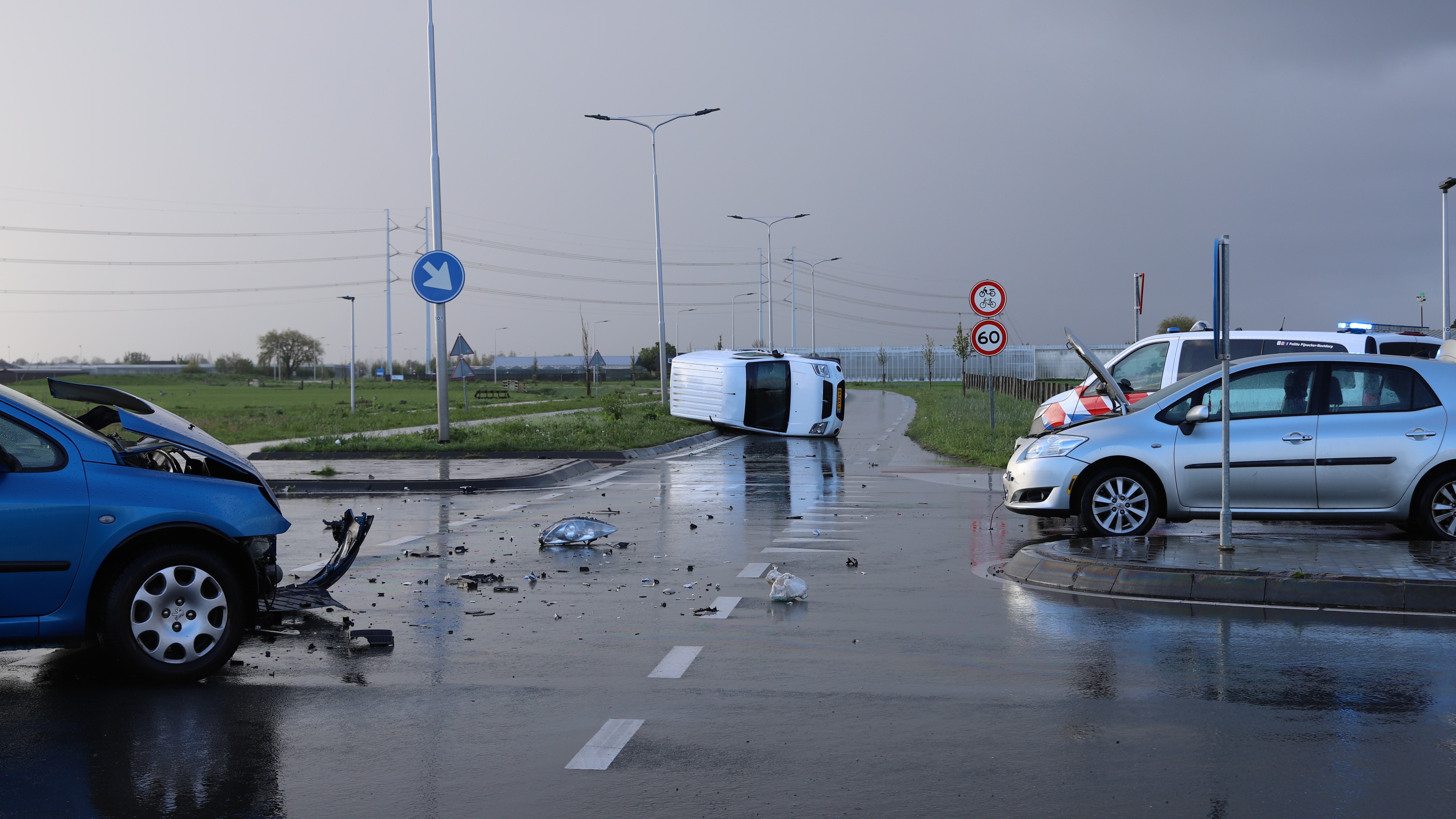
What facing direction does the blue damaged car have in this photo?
to the viewer's right

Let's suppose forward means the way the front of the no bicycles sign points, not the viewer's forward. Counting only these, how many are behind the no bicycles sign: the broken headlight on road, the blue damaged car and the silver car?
0

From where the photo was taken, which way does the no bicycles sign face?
toward the camera

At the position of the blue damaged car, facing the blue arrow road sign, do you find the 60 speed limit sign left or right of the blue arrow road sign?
right

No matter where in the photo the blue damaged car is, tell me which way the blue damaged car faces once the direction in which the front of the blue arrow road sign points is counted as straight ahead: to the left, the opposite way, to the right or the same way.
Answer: to the left

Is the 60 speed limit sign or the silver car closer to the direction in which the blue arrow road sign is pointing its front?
the silver car

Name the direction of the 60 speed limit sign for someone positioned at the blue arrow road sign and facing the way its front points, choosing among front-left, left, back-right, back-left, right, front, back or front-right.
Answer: left

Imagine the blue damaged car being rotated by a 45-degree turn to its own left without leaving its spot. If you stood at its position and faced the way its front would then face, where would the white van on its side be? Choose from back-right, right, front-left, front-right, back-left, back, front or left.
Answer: front

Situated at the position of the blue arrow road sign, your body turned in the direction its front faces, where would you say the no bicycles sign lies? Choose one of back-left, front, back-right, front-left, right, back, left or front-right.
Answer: left

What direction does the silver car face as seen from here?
to the viewer's left

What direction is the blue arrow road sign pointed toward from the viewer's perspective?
toward the camera

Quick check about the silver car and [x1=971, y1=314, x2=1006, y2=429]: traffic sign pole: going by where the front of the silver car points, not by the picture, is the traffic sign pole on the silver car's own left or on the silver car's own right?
on the silver car's own right

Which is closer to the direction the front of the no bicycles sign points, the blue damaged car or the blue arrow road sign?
the blue damaged car

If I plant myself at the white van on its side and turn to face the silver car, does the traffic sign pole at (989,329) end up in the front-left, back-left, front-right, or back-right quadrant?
front-left

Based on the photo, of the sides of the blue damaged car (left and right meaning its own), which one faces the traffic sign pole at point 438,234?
left

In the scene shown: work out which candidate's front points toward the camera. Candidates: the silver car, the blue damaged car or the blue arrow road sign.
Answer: the blue arrow road sign

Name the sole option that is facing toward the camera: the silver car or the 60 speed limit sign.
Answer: the 60 speed limit sign
